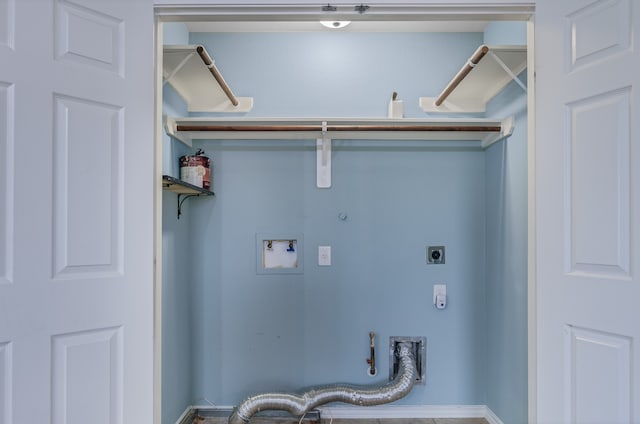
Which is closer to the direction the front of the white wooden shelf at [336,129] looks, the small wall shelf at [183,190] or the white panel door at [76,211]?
the white panel door

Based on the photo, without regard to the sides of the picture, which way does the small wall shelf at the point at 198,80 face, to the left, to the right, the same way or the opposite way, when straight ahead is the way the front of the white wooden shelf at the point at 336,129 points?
to the left

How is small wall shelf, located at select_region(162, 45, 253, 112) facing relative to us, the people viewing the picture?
facing to the right of the viewer

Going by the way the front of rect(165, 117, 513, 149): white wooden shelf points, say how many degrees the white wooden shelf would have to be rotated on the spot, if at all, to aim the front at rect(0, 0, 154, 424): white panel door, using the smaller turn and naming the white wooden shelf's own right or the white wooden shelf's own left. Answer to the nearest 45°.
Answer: approximately 45° to the white wooden shelf's own right

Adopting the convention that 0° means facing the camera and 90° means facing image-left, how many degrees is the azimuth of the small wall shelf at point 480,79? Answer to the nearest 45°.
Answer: approximately 90°

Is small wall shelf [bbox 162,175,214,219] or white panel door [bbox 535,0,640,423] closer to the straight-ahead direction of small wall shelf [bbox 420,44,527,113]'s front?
the small wall shelf
